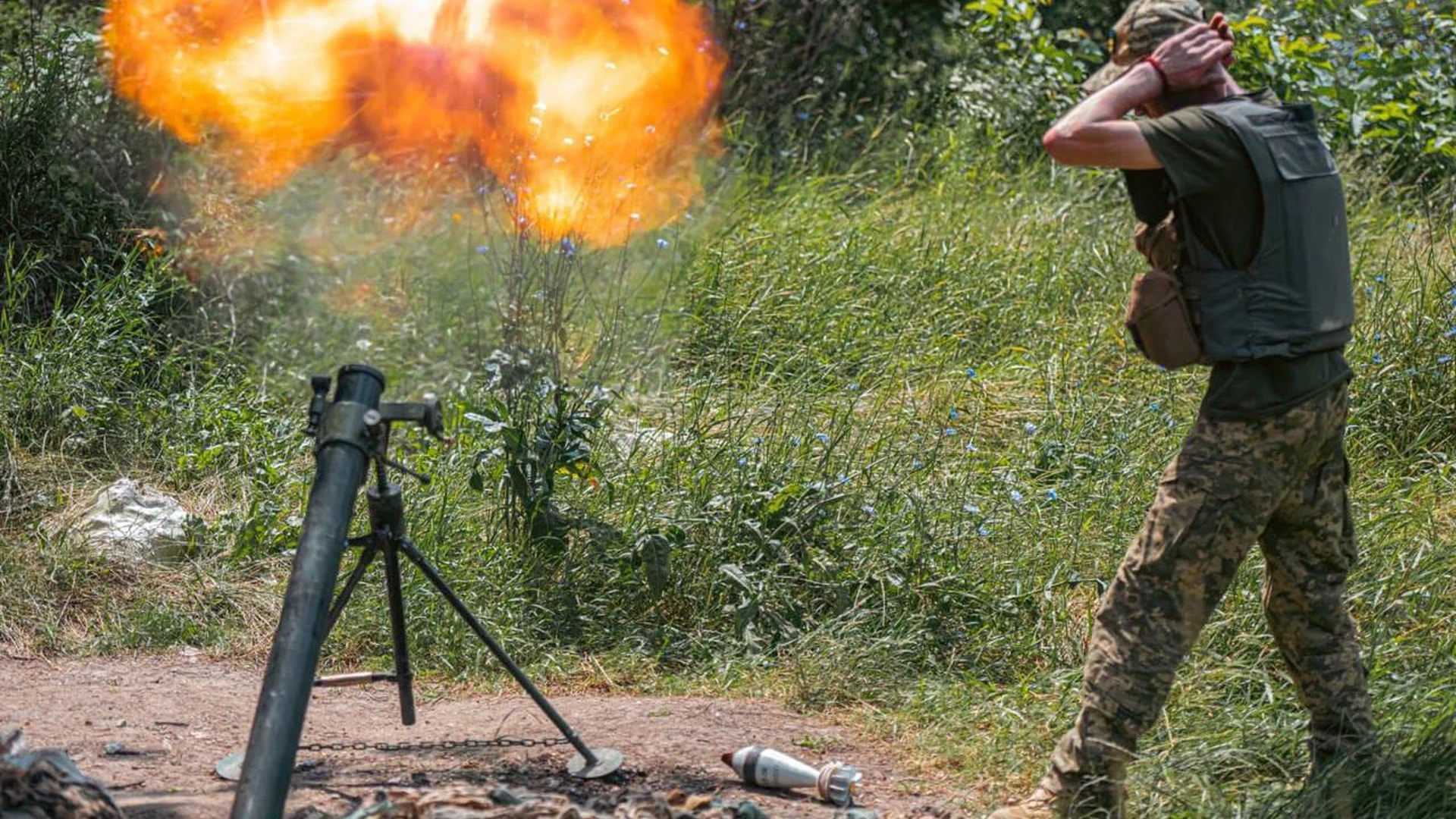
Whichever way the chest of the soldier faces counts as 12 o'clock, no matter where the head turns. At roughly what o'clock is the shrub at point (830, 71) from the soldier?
The shrub is roughly at 1 o'clock from the soldier.

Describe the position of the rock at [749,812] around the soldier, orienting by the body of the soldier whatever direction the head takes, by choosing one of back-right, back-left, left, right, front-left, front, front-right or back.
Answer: front-left

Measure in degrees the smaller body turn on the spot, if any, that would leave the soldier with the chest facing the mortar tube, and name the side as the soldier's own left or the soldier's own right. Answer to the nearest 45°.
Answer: approximately 90° to the soldier's own left

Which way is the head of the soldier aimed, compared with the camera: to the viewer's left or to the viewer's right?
to the viewer's left

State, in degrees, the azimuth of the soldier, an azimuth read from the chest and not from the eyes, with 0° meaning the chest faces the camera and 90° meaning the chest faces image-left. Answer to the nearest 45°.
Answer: approximately 135°

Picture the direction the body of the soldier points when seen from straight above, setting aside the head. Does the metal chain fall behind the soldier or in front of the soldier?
in front

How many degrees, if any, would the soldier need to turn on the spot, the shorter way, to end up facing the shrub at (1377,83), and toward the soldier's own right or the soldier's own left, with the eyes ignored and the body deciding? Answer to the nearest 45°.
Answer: approximately 45° to the soldier's own right

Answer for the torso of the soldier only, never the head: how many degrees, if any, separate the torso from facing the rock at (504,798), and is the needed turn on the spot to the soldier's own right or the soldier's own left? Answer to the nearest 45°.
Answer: approximately 45° to the soldier's own left

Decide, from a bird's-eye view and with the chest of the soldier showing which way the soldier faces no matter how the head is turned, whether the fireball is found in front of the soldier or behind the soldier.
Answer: in front
